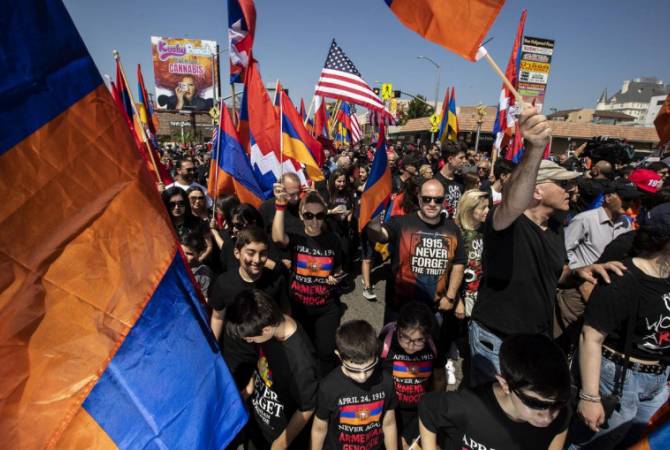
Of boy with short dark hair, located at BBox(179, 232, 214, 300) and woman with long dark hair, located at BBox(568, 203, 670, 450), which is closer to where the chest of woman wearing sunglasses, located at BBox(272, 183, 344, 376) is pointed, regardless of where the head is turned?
the woman with long dark hair

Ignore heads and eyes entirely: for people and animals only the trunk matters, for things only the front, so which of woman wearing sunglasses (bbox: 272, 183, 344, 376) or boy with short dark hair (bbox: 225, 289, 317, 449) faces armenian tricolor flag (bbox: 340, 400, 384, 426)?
the woman wearing sunglasses

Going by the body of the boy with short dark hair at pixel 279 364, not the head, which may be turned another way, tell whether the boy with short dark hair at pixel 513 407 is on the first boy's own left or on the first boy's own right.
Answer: on the first boy's own left

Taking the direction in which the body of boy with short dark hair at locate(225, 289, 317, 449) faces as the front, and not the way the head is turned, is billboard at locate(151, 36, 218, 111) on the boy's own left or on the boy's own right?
on the boy's own right

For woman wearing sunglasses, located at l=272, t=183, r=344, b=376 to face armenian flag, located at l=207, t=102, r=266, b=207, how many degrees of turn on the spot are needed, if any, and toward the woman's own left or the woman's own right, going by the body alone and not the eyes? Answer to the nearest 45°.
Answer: approximately 135° to the woman's own right

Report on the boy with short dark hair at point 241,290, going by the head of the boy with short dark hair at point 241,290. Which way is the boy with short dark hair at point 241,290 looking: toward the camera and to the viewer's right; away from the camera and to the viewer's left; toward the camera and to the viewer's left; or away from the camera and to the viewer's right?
toward the camera and to the viewer's right

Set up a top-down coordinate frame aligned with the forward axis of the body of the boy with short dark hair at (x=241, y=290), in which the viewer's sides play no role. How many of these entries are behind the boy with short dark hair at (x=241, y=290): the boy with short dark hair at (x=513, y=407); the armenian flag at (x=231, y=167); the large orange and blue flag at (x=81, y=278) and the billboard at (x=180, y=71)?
2

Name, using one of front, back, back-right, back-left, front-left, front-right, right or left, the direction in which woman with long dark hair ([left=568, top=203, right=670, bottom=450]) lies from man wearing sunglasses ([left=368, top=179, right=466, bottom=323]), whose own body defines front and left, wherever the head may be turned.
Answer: front-left

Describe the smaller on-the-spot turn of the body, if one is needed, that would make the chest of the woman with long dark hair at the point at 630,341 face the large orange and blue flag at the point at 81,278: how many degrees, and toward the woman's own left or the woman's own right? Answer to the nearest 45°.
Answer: approximately 90° to the woman's own right

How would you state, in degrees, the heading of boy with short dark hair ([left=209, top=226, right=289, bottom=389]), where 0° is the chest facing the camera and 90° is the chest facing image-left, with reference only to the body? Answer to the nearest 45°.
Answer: approximately 0°
